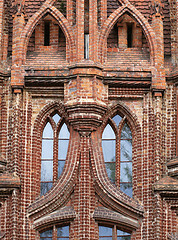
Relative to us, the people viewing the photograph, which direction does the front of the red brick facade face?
facing the viewer

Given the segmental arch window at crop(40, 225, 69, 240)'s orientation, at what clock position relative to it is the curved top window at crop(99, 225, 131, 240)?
the curved top window at crop(99, 225, 131, 240) is roughly at 9 o'clock from the segmental arch window at crop(40, 225, 69, 240).

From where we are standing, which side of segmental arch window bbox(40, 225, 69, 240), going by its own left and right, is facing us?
front
